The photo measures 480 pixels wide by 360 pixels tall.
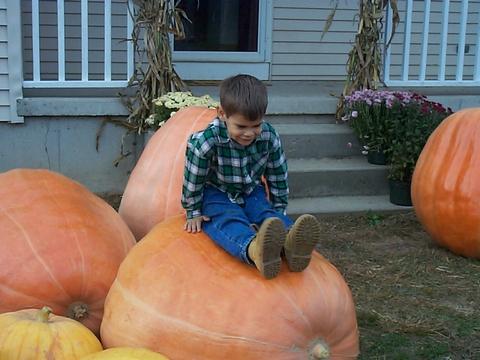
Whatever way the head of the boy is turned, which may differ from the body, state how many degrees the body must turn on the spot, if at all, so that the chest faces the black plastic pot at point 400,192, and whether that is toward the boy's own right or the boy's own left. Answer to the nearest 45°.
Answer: approximately 135° to the boy's own left

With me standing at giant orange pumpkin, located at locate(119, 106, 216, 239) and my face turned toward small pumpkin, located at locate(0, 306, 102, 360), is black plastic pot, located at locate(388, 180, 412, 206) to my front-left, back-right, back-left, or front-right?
back-left

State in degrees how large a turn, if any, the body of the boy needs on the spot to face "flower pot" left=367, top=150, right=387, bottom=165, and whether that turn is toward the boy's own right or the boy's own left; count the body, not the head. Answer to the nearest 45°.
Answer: approximately 135° to the boy's own left

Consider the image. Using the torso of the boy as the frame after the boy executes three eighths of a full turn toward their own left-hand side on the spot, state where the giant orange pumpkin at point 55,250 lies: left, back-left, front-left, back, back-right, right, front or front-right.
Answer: left

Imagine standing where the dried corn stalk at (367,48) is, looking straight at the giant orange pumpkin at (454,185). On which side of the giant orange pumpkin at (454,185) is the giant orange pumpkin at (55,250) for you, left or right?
right

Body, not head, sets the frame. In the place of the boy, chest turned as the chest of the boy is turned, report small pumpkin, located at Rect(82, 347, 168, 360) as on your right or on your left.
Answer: on your right

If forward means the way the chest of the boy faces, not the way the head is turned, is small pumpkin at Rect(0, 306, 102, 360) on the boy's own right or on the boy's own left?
on the boy's own right

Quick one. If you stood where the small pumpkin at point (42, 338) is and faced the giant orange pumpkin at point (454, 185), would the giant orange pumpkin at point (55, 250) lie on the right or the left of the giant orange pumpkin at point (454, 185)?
left

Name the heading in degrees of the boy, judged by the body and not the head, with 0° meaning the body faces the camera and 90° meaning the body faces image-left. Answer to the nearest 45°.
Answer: approximately 315°

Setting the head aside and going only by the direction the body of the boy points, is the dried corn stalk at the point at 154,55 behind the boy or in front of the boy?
behind
